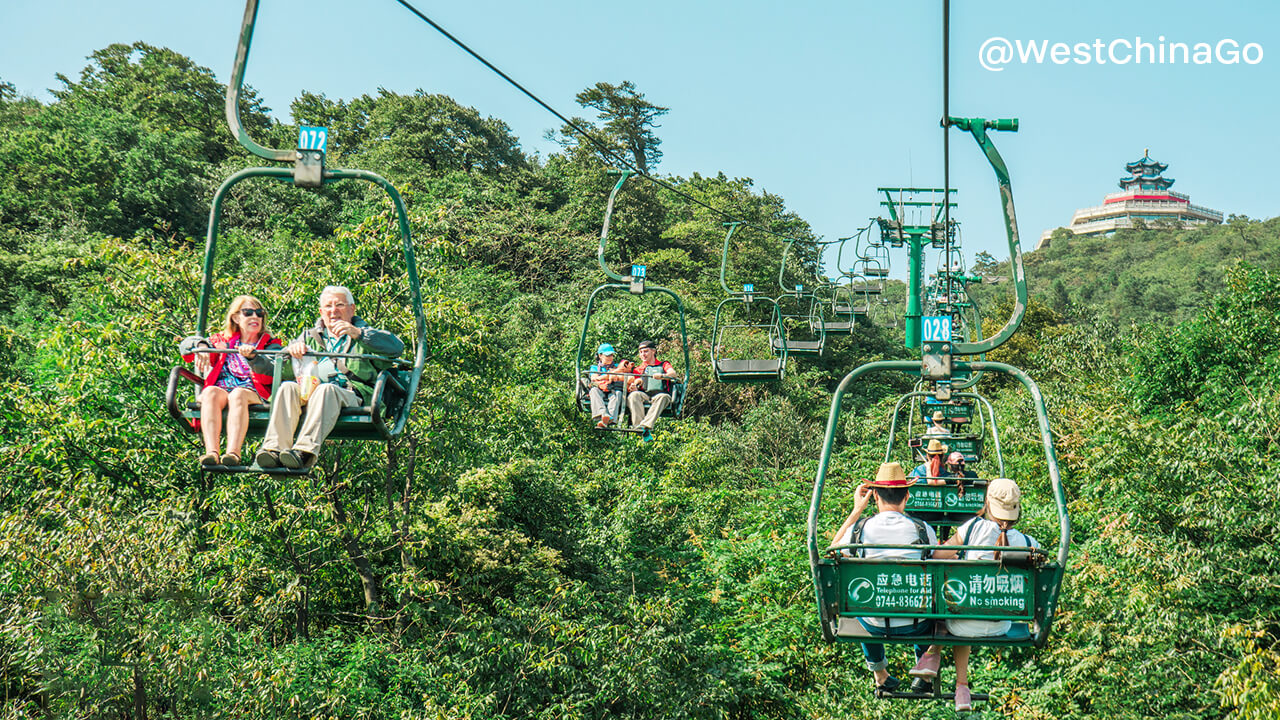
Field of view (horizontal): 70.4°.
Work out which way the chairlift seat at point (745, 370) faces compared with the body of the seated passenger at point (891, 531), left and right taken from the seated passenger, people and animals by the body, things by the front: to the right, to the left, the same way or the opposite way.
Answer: the opposite way

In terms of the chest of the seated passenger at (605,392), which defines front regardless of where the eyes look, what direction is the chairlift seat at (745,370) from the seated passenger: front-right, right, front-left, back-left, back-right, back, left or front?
back-left

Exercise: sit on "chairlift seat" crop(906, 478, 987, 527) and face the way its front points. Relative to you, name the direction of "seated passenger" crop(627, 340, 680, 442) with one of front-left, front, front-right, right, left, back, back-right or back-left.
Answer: left

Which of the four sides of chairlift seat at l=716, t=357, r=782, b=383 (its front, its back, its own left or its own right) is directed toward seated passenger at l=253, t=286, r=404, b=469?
front

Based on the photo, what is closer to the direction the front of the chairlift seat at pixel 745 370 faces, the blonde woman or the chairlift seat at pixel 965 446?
the blonde woman

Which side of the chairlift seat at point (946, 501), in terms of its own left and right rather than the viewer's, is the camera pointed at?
back

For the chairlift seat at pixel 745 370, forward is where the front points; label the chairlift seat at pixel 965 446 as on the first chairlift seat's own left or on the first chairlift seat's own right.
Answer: on the first chairlift seat's own left

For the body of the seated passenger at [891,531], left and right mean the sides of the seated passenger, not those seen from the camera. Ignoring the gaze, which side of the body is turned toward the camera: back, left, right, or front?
back

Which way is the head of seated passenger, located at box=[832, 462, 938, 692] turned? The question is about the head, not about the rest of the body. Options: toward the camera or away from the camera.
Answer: away from the camera

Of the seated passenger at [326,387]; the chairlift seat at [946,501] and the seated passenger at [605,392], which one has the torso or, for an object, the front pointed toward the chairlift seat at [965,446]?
the chairlift seat at [946,501]

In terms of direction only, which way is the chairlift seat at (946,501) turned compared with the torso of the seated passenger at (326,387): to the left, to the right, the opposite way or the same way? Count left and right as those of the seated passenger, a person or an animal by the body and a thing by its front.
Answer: the opposite way

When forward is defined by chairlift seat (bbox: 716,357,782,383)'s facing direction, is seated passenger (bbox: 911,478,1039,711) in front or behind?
in front

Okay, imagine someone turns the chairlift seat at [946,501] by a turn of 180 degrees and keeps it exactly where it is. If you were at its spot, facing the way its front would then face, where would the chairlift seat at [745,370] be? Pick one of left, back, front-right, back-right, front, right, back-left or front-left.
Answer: back-right

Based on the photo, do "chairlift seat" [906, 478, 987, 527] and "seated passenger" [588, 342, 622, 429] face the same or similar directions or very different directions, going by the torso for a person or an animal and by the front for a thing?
very different directions
